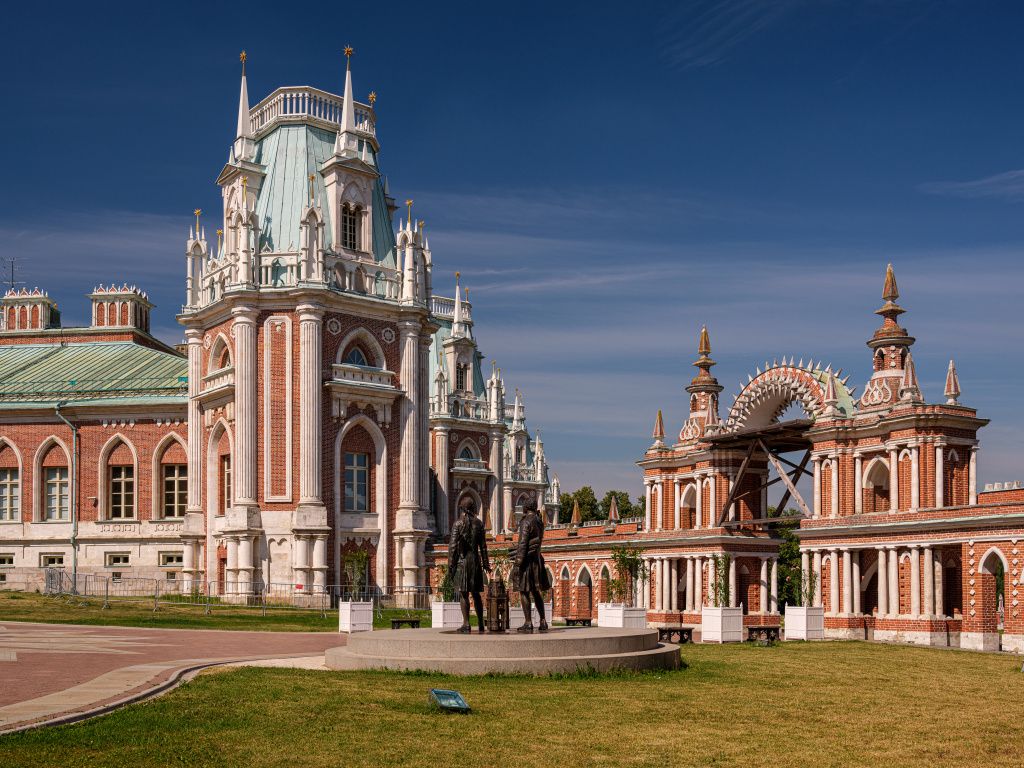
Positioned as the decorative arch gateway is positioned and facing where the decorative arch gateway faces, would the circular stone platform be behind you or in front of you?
in front

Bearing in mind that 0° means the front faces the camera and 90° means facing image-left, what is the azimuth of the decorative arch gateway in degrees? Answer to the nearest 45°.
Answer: approximately 45°

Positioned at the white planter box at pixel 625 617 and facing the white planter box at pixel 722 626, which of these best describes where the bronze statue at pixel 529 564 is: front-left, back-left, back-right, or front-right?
back-right

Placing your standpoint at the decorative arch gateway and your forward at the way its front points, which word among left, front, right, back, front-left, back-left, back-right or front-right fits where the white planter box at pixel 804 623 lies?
front-left

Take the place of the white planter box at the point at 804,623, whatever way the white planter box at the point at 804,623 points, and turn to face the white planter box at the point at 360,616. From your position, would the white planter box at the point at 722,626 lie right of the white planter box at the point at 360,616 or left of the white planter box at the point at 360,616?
left

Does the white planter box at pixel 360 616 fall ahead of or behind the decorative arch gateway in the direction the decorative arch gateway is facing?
ahead
